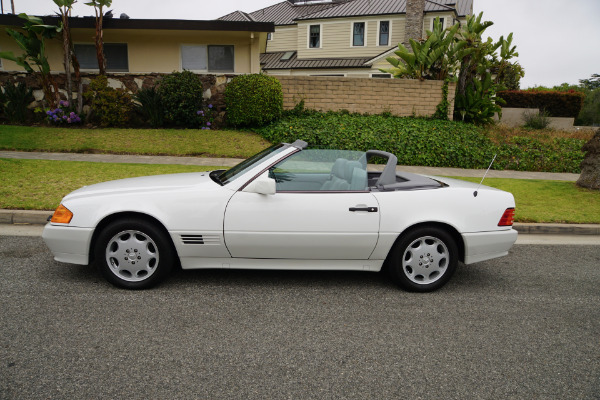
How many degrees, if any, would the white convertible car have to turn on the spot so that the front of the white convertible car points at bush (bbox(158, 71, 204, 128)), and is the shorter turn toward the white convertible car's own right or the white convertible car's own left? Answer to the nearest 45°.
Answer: approximately 90° to the white convertible car's own right

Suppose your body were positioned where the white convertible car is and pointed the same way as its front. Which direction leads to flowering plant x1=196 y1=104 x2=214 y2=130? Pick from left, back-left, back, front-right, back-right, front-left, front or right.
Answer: right

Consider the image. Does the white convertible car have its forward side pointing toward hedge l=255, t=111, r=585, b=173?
no

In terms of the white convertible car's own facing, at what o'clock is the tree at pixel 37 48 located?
The tree is roughly at 2 o'clock from the white convertible car.

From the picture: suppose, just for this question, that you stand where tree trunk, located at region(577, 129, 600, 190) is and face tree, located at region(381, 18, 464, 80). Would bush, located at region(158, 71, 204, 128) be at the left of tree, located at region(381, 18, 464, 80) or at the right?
left

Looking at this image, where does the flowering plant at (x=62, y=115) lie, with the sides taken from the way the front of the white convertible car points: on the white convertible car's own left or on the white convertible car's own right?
on the white convertible car's own right

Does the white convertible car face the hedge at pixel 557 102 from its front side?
no

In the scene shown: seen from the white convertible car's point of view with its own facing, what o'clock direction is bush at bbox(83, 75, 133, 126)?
The bush is roughly at 2 o'clock from the white convertible car.

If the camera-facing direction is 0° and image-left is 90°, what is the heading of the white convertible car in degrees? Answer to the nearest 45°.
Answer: approximately 90°

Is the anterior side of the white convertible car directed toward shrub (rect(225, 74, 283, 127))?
no

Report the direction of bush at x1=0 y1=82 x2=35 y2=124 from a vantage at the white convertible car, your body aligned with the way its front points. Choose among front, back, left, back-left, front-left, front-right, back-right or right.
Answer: front-right

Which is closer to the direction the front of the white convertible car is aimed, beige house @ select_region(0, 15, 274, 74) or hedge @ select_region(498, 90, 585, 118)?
the beige house

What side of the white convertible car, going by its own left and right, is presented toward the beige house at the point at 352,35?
right

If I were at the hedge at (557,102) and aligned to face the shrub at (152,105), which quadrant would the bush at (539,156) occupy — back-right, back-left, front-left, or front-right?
front-left
